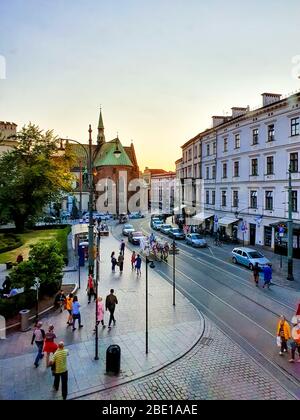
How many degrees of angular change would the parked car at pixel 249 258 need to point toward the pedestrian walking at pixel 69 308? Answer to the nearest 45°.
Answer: approximately 90° to its right

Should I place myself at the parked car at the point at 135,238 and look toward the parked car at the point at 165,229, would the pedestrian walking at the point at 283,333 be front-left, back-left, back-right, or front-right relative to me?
back-right

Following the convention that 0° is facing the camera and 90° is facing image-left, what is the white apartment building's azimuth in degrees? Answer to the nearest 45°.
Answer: approximately 45°

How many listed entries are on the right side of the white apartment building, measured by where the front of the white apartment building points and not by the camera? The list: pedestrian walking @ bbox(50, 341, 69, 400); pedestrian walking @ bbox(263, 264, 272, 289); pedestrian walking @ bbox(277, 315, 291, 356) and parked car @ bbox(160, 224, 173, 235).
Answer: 1

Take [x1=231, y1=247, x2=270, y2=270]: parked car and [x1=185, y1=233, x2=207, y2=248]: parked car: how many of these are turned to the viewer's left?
0

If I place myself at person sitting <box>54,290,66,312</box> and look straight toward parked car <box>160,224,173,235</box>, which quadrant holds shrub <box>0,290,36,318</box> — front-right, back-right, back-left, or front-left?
back-left

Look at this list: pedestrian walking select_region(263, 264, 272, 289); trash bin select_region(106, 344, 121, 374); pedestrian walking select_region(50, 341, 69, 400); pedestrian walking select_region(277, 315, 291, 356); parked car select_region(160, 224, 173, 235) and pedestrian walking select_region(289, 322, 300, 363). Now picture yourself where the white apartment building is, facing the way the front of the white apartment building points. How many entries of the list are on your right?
1

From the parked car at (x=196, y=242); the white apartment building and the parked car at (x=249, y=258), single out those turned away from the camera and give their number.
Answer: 0

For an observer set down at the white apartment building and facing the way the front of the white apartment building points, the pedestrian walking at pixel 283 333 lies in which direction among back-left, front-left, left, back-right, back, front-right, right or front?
front-left

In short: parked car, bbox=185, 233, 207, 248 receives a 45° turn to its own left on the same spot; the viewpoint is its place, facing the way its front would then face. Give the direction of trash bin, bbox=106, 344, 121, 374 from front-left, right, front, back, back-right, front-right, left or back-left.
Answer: right

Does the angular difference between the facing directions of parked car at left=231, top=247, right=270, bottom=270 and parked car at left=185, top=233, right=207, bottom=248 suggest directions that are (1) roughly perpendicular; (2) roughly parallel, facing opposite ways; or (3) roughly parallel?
roughly parallel

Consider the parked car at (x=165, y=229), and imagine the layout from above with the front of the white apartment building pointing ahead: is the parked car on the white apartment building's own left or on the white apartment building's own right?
on the white apartment building's own right

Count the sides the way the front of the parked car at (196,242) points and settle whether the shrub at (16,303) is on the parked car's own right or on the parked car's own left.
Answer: on the parked car's own right

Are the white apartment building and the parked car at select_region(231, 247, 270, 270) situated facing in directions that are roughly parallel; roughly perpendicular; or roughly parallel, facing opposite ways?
roughly perpendicular

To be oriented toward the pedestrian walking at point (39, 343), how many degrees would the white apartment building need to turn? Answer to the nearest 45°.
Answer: approximately 45° to its left

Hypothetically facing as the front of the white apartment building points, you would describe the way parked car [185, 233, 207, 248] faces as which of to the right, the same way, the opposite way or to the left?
to the left

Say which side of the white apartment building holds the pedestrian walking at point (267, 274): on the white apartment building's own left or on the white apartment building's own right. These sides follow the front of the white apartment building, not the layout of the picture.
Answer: on the white apartment building's own left

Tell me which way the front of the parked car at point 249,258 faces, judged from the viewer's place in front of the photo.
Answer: facing the viewer and to the right of the viewer
